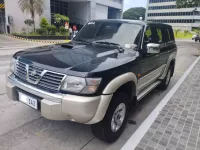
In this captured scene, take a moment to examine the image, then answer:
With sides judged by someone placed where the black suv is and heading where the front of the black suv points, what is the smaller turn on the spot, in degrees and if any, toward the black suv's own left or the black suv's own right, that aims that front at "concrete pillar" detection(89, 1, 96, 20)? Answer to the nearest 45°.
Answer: approximately 135° to the black suv's own right

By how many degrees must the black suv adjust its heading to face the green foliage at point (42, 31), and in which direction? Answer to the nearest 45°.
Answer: approximately 135° to its right

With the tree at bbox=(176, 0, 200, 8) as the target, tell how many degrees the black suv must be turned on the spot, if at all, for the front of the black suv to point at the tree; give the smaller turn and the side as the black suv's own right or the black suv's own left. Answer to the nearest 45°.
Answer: approximately 180°

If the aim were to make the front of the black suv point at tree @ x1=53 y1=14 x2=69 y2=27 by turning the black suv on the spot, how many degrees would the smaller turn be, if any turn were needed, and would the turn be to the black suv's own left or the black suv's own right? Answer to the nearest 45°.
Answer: approximately 135° to the black suv's own right

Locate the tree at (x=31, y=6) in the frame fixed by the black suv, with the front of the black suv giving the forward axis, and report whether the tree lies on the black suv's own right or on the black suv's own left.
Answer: on the black suv's own right

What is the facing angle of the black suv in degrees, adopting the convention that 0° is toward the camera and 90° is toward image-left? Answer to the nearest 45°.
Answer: approximately 45°

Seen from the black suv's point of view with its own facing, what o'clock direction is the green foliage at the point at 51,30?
The green foliage is roughly at 4 o'clock from the black suv.
